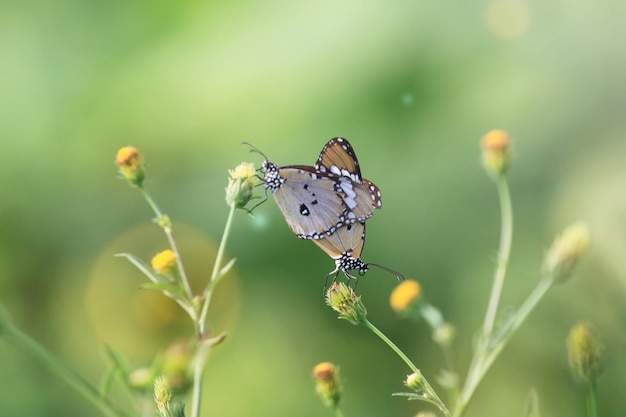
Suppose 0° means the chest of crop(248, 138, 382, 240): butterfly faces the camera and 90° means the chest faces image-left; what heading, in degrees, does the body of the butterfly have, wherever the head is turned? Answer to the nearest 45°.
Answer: approximately 90°

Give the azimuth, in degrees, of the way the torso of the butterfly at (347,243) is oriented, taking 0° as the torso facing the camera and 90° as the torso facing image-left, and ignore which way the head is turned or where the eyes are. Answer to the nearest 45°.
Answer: approximately 270°
